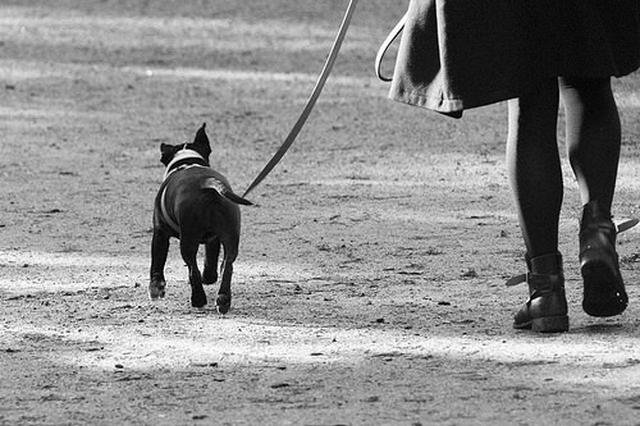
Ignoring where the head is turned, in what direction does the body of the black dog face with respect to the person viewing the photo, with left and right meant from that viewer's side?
facing away from the viewer and to the left of the viewer
